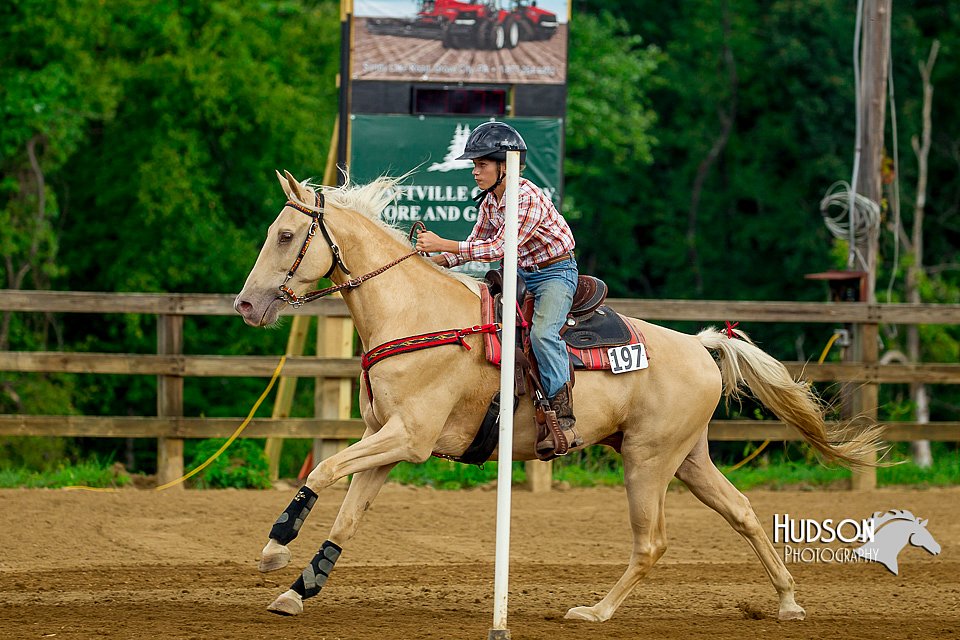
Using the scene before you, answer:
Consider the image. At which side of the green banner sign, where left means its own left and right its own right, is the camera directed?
front

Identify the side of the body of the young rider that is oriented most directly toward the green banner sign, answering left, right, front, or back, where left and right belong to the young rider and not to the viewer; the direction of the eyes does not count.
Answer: right

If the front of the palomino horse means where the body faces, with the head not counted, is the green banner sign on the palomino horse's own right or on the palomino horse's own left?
on the palomino horse's own right

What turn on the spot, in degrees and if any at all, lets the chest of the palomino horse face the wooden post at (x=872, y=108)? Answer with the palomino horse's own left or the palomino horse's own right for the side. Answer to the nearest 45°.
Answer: approximately 135° to the palomino horse's own right

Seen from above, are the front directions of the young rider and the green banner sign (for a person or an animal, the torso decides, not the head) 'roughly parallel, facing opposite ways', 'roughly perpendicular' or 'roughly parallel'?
roughly perpendicular

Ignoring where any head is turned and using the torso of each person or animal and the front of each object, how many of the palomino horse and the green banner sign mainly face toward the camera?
1

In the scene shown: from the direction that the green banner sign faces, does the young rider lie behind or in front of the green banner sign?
in front

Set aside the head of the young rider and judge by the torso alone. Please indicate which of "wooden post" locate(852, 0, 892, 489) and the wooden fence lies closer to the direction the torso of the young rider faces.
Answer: the wooden fence

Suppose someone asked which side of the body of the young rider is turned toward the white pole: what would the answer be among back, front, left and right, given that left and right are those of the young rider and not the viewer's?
left

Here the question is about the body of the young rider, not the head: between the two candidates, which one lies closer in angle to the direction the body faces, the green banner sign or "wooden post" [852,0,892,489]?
the green banner sign

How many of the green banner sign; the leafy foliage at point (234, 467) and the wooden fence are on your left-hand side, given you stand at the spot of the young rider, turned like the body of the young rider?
0

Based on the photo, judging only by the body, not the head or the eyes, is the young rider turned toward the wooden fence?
no

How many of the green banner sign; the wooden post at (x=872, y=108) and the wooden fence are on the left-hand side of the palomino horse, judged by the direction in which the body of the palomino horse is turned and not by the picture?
0

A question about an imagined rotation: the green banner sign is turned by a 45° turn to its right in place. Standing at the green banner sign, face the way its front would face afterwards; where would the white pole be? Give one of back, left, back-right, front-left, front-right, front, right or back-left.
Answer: front-left

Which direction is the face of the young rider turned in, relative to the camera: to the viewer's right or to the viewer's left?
to the viewer's left

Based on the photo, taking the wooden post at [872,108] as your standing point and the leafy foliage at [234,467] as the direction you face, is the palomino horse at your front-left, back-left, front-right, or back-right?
front-left

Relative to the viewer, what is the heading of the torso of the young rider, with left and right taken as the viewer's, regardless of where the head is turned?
facing to the left of the viewer

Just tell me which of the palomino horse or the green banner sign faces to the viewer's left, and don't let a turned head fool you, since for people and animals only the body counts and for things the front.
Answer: the palomino horse

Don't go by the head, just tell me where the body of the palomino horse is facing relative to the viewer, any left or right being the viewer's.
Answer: facing to the left of the viewer

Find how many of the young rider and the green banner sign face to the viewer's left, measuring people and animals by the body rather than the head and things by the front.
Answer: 1
